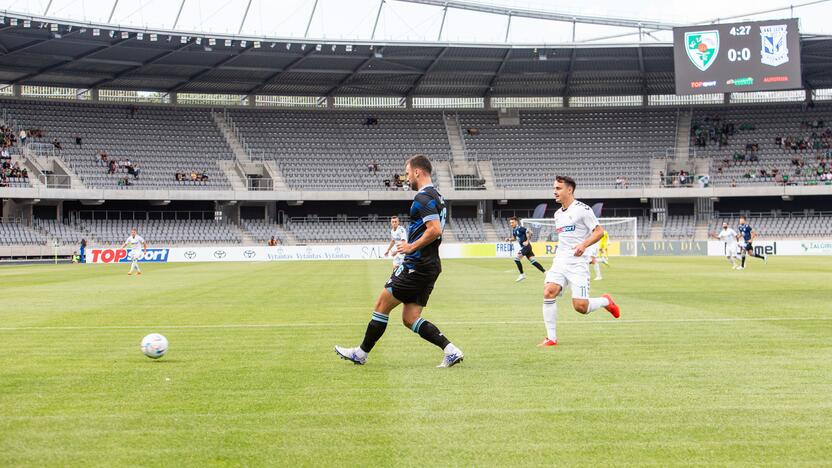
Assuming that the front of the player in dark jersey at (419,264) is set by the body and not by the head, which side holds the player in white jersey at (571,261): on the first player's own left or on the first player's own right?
on the first player's own right

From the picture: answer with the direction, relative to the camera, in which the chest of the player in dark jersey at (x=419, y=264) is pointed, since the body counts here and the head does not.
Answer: to the viewer's left

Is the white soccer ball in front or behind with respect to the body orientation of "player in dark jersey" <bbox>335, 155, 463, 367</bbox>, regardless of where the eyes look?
in front

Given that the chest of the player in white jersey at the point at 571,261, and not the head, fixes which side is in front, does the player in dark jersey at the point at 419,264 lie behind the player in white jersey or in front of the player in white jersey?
in front

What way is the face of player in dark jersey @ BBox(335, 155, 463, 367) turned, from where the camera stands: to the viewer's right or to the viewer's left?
to the viewer's left

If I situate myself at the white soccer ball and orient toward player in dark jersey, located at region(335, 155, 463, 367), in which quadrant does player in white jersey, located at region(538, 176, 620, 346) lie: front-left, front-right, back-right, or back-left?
front-left

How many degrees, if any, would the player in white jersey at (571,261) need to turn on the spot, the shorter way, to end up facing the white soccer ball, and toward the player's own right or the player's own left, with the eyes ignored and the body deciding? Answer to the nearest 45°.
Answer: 0° — they already face it

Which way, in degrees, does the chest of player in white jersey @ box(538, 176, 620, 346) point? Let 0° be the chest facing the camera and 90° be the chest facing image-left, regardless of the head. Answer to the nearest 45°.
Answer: approximately 45°

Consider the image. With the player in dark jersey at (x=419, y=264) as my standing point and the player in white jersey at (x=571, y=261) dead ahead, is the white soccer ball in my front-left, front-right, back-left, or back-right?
back-left

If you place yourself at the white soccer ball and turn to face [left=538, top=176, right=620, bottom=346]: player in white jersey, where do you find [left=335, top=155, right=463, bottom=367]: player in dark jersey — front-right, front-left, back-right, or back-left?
front-right
